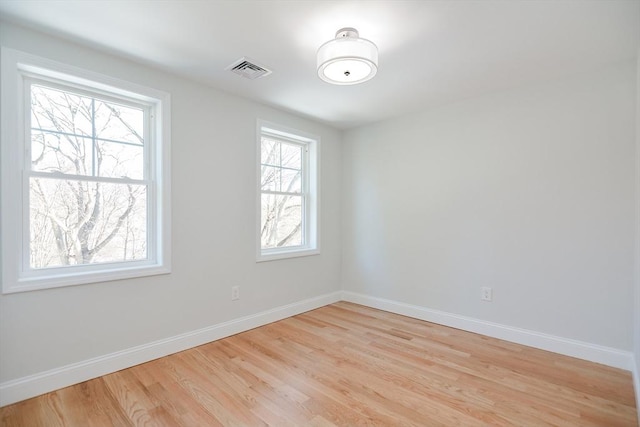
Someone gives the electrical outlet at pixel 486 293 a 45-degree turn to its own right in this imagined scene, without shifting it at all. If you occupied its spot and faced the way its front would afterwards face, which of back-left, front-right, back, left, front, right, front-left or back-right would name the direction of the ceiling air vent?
front

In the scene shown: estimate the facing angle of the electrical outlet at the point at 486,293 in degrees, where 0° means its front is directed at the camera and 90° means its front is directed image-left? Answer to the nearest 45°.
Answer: approximately 0°

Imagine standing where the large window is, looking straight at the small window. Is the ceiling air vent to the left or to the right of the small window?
right

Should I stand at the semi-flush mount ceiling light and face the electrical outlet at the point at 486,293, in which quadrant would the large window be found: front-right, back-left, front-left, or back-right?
back-left

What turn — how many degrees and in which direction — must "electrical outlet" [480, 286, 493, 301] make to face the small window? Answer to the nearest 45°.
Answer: approximately 90° to its right

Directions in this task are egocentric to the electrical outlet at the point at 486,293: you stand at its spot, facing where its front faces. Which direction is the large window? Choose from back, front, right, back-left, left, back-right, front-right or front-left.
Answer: front-right
